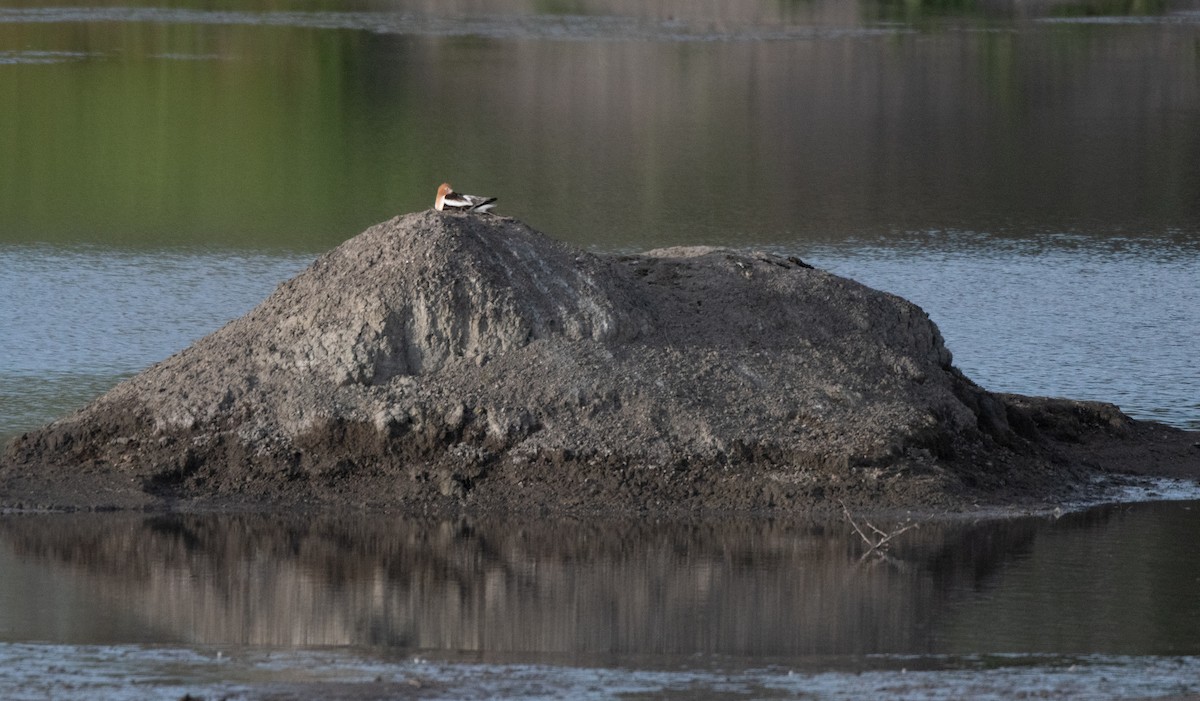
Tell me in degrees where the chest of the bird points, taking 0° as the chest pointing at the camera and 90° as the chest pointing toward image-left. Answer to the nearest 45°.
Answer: approximately 90°

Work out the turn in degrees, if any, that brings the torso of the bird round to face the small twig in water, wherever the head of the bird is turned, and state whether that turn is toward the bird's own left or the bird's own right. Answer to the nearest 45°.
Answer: approximately 135° to the bird's own left
